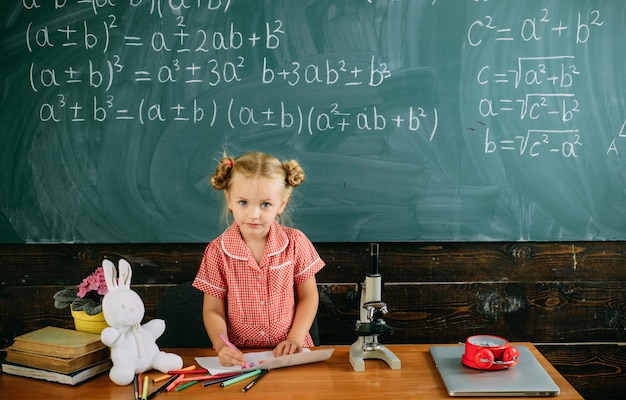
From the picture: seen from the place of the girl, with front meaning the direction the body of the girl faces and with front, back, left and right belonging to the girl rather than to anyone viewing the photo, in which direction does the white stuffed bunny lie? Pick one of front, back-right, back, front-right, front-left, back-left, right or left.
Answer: front-right

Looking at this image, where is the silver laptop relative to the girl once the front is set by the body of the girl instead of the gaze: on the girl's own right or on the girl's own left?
on the girl's own left

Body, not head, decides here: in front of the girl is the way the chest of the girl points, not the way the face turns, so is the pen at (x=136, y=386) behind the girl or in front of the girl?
in front

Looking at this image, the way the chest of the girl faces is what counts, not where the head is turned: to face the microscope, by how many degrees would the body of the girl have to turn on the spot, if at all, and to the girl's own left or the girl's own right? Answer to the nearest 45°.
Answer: approximately 45° to the girl's own left

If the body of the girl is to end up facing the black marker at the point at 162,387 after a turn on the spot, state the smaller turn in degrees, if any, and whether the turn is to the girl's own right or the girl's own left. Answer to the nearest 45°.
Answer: approximately 45° to the girl's own right

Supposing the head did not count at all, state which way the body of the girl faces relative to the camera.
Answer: toward the camera

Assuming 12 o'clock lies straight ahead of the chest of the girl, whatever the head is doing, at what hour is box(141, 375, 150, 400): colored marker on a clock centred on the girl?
The colored marker is roughly at 1 o'clock from the girl.

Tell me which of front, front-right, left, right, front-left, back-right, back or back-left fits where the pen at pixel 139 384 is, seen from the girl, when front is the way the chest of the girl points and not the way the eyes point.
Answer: front-right

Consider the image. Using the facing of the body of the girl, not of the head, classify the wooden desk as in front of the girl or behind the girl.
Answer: in front
